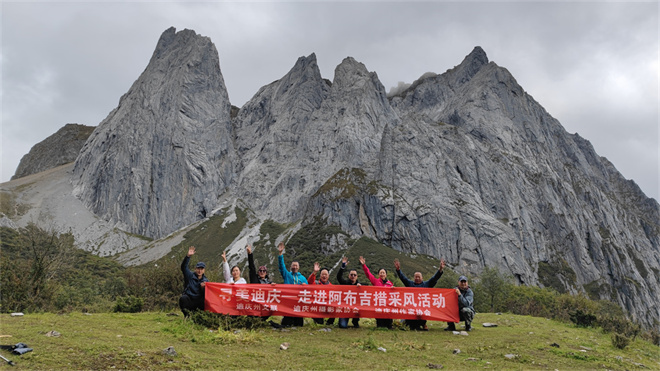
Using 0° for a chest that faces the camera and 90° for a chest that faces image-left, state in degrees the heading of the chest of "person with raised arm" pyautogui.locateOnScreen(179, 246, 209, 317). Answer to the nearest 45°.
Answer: approximately 0°

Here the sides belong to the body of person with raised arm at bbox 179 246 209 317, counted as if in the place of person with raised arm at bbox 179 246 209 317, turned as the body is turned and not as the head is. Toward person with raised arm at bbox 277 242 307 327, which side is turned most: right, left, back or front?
left

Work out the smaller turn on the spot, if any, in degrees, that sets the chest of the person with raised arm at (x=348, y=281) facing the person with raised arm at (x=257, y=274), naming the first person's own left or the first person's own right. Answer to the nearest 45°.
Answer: approximately 90° to the first person's own right

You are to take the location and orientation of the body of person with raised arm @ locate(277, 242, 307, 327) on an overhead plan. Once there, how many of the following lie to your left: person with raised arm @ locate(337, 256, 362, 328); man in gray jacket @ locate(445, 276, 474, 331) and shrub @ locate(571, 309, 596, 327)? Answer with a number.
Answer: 3

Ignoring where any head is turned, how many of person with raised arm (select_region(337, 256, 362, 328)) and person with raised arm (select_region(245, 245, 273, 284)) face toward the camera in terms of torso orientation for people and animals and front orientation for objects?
2

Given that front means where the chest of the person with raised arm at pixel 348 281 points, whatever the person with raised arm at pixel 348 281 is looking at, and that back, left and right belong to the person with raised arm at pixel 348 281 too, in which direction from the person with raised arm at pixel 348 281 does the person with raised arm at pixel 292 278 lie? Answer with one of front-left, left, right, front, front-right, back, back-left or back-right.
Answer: right

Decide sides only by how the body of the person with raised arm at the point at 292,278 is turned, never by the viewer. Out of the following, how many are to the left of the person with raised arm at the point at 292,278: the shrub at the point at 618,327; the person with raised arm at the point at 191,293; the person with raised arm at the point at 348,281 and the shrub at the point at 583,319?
3

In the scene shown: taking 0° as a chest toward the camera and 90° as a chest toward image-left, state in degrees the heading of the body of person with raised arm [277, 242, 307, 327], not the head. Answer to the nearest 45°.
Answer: approximately 0°

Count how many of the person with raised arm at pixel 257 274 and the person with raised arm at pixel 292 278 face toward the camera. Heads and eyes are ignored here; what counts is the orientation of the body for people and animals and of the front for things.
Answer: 2

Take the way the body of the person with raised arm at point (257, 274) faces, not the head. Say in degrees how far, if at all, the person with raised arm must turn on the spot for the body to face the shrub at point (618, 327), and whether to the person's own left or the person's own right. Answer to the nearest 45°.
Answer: approximately 90° to the person's own left

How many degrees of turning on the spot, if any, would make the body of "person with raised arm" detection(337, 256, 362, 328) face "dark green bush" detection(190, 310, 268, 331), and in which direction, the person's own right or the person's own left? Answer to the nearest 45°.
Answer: approximately 45° to the person's own right
